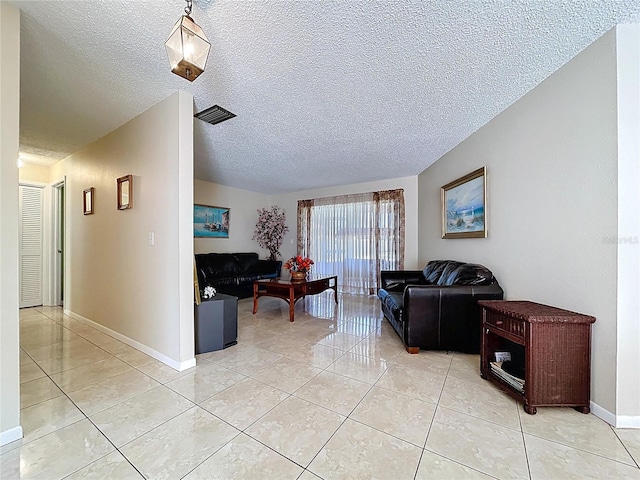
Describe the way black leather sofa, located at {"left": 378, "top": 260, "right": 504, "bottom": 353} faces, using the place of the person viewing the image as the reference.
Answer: facing to the left of the viewer

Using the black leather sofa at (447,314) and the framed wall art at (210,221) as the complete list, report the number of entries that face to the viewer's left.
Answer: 1

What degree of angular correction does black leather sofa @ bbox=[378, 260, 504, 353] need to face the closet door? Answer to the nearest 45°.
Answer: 0° — it already faces it

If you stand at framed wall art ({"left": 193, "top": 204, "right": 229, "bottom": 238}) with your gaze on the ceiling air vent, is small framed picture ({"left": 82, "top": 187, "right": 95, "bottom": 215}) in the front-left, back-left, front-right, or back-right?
front-right

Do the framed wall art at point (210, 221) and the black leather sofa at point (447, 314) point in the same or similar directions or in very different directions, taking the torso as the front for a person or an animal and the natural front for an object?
very different directions

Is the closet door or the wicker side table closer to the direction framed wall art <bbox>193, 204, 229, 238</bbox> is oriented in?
the wicker side table

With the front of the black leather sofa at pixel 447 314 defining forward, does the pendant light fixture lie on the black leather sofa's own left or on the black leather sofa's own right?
on the black leather sofa's own left

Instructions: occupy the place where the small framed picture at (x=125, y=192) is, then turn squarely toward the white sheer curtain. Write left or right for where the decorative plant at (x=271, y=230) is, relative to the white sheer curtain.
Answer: left

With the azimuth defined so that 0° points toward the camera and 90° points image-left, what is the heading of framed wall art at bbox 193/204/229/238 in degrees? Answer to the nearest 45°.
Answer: approximately 315°

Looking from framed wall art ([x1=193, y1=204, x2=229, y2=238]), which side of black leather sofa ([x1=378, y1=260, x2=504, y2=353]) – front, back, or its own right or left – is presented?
front

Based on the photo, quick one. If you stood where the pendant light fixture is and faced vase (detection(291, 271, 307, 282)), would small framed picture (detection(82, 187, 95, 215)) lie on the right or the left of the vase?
left

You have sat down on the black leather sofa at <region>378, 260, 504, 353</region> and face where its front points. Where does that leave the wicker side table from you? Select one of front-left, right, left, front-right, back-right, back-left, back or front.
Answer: back-left

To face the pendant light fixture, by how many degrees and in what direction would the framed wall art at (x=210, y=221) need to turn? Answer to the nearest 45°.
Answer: approximately 45° to its right

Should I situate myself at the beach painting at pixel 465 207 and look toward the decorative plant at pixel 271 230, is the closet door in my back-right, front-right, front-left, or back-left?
front-left
